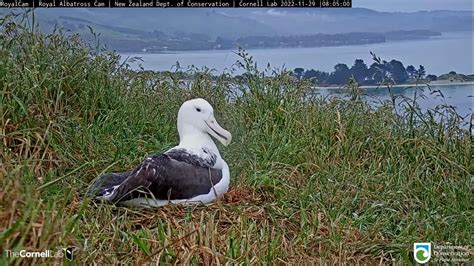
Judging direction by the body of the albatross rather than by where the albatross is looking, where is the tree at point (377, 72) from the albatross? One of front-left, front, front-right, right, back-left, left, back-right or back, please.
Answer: front-left

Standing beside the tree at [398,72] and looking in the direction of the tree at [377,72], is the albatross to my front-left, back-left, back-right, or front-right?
front-left

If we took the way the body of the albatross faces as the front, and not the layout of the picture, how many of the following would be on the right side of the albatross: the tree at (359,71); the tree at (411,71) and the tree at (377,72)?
0

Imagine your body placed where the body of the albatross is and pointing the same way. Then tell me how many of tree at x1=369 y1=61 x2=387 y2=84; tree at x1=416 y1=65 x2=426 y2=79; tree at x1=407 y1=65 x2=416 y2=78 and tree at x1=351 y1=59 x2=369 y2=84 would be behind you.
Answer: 0

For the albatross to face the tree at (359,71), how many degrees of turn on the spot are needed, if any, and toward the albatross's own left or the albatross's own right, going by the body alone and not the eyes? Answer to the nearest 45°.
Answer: approximately 45° to the albatross's own left

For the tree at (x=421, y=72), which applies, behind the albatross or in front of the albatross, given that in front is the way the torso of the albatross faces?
in front

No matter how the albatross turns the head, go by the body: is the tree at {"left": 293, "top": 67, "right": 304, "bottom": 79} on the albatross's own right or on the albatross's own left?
on the albatross's own left

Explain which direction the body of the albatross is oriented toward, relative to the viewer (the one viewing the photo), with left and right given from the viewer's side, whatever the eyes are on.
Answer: facing to the right of the viewer

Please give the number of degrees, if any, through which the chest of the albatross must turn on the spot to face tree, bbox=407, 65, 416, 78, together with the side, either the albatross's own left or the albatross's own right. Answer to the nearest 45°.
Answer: approximately 45° to the albatross's own left

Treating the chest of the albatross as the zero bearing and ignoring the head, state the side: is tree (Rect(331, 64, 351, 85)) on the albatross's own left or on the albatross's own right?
on the albatross's own left
